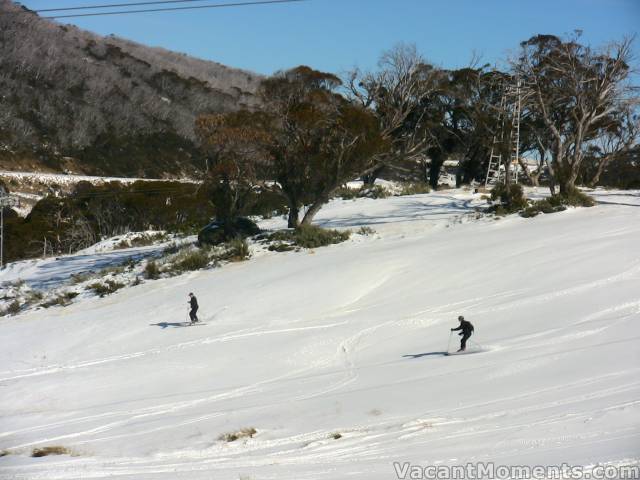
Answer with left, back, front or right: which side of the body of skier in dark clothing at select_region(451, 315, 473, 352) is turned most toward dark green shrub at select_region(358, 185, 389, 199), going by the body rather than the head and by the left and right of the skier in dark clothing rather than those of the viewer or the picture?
right

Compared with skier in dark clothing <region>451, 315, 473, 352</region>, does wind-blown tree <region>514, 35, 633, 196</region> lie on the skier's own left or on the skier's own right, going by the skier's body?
on the skier's own right

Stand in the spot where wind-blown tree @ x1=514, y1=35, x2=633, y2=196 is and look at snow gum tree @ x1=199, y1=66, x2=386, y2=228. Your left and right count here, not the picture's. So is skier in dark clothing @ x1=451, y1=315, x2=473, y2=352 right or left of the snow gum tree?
left

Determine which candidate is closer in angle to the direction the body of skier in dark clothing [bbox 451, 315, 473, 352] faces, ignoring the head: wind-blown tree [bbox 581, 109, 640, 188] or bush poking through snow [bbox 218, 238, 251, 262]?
the bush poking through snow

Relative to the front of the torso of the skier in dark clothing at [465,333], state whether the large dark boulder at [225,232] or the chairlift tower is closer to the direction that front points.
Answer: the large dark boulder

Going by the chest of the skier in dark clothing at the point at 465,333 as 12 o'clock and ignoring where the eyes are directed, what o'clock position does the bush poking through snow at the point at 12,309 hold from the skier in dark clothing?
The bush poking through snow is roughly at 1 o'clock from the skier in dark clothing.

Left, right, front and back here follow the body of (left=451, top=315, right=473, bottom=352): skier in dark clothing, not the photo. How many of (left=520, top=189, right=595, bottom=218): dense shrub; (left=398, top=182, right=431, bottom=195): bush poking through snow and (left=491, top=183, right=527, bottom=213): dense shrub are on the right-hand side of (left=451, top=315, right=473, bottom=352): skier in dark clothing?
3

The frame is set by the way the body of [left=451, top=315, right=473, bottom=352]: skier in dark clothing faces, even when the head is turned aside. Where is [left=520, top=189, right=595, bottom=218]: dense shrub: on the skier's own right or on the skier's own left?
on the skier's own right

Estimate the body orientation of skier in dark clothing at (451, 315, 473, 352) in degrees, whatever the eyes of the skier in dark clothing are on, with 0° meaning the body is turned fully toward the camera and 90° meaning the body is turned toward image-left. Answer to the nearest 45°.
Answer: approximately 90°

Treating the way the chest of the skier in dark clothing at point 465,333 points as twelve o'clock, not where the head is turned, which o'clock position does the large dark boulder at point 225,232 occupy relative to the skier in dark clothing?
The large dark boulder is roughly at 2 o'clock from the skier in dark clothing.

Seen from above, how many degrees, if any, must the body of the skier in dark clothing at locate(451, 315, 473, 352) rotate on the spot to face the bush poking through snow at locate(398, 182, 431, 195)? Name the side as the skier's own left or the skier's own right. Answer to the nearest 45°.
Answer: approximately 90° to the skier's own right
